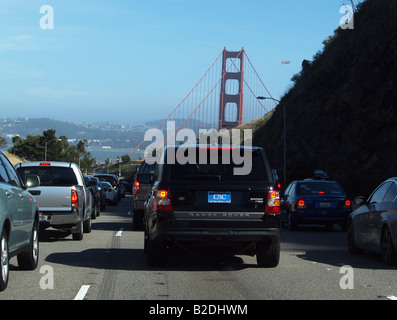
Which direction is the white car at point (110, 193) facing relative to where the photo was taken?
away from the camera

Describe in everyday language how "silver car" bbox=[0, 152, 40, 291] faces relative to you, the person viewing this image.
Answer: facing away from the viewer and to the right of the viewer

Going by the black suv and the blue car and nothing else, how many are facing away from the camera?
2

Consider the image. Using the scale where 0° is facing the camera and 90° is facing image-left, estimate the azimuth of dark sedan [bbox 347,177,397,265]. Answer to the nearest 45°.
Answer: approximately 135°

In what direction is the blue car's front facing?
away from the camera

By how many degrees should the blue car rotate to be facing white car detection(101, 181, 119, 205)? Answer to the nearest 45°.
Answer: approximately 45° to its left

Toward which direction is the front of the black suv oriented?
away from the camera

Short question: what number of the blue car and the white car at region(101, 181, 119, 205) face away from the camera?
2

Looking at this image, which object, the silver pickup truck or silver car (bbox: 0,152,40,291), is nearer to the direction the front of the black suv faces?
the silver pickup truck

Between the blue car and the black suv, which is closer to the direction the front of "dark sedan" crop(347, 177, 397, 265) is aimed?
the blue car

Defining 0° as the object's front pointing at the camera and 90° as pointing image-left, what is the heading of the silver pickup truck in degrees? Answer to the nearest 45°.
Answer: approximately 180°

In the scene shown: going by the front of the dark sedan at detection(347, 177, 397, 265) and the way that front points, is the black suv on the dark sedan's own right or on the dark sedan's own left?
on the dark sedan's own left
